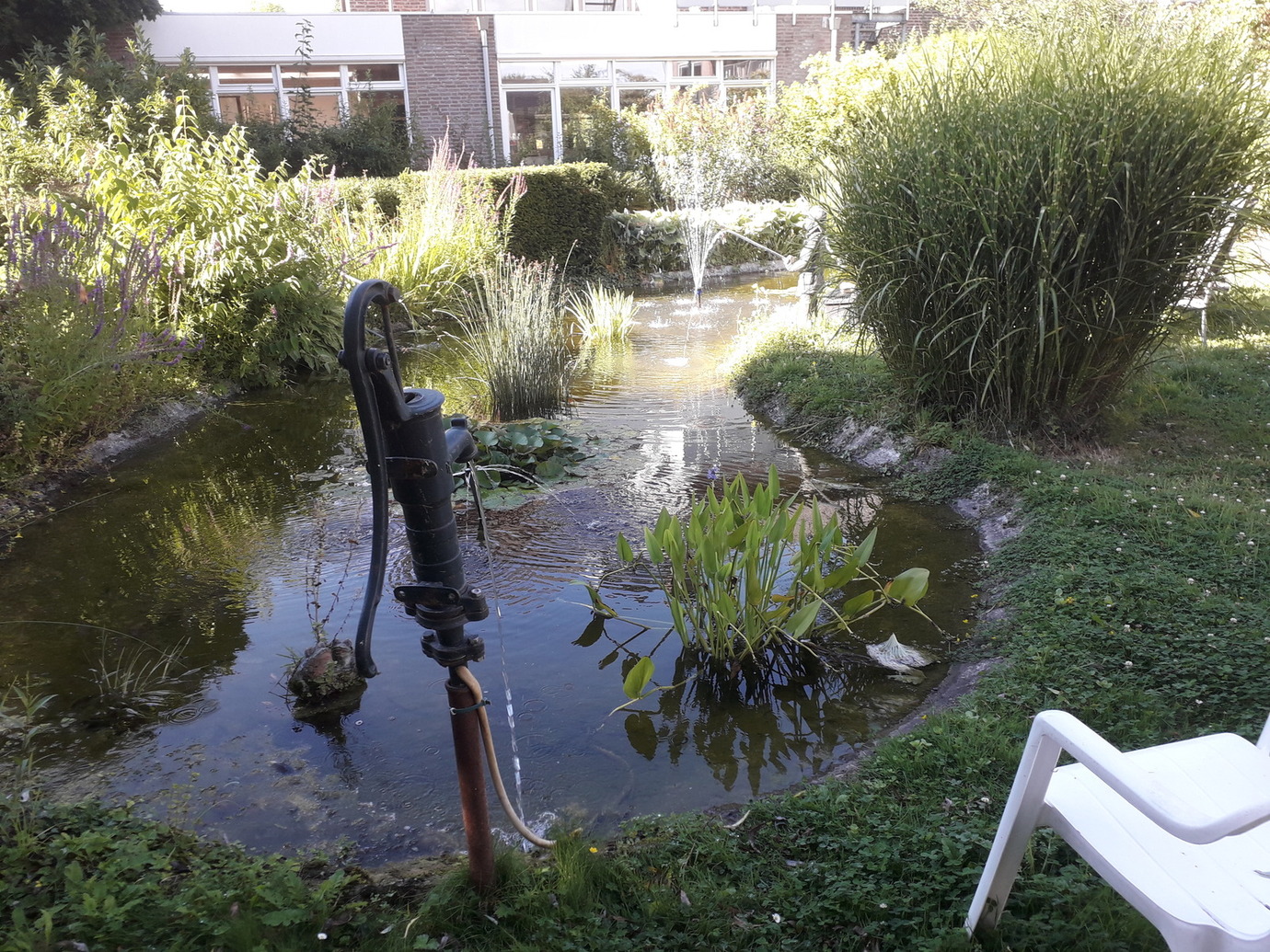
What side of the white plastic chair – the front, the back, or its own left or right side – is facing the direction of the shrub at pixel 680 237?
front

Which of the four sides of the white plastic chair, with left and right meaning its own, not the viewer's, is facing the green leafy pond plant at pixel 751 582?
front

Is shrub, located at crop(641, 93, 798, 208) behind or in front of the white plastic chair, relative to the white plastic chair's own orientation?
in front

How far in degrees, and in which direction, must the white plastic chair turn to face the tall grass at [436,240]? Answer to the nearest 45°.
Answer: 0° — it already faces it

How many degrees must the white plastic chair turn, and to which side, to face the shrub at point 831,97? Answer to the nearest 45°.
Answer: approximately 45° to its right

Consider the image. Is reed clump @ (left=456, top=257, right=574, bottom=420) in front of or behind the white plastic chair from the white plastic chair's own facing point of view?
in front

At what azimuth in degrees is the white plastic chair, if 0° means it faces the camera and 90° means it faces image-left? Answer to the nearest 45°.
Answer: approximately 135°
